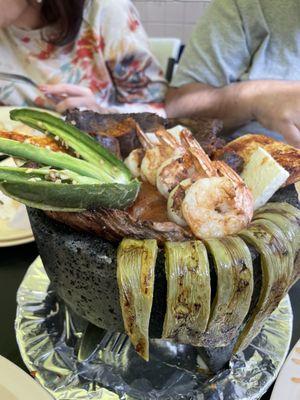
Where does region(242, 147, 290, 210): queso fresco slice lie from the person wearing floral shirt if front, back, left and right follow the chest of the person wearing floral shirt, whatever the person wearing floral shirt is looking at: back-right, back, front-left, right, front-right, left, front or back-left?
front-left

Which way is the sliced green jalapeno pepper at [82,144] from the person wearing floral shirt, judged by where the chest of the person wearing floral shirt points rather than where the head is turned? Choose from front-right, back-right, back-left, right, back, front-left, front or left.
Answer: front-left

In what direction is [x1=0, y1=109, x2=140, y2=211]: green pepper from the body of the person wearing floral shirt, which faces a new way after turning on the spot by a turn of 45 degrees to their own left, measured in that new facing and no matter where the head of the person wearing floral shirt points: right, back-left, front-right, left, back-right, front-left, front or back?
front

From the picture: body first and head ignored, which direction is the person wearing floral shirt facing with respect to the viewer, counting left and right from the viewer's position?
facing the viewer and to the left of the viewer

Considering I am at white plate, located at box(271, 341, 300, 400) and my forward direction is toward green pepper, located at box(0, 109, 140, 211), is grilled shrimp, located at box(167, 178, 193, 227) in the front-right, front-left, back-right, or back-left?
front-right

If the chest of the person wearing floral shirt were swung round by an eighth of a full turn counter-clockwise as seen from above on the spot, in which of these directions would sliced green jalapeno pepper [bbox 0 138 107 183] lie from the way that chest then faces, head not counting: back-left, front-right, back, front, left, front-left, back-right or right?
front

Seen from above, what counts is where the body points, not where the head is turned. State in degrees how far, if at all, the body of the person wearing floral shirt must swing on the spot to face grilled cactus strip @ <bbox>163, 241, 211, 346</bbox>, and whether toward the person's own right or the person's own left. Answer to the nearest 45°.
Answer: approximately 45° to the person's own left

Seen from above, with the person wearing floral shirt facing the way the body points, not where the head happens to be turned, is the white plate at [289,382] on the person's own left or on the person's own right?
on the person's own left

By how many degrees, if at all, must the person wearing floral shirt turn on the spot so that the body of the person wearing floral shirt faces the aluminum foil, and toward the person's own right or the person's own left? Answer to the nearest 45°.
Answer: approximately 45° to the person's own left

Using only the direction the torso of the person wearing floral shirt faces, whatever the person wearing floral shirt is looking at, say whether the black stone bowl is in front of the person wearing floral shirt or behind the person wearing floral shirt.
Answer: in front

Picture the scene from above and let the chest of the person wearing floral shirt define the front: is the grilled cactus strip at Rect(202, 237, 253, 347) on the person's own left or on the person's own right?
on the person's own left

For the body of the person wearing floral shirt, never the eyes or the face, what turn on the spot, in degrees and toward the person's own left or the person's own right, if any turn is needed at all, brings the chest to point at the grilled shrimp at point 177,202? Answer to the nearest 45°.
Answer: approximately 45° to the person's own left

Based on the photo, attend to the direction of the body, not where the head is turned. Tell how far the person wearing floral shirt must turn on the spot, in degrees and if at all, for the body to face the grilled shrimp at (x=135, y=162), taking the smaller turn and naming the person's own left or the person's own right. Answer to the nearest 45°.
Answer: approximately 45° to the person's own left

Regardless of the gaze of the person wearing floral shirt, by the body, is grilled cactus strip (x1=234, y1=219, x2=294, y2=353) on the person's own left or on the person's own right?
on the person's own left

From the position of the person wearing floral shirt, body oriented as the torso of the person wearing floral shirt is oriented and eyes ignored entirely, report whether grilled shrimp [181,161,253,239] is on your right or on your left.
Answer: on your left
